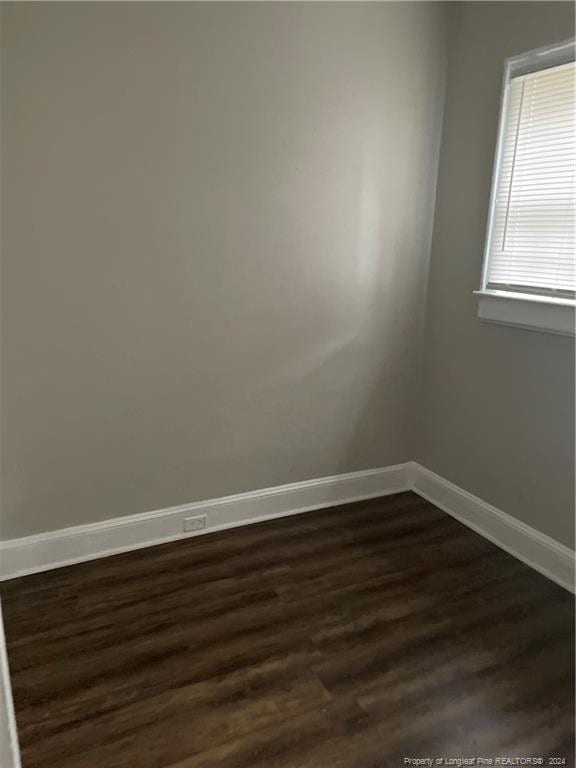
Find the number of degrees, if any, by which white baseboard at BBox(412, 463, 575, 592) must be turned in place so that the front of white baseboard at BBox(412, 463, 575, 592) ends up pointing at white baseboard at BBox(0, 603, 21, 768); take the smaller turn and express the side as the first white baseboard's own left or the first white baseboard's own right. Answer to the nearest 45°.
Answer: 0° — it already faces it

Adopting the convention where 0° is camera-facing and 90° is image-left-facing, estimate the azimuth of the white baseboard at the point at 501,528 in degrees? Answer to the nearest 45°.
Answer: approximately 45°
